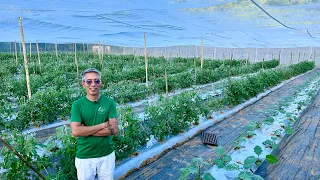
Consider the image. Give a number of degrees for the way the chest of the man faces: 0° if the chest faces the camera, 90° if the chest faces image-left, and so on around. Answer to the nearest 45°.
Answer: approximately 0°

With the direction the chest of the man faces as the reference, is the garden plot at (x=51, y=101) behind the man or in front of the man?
behind

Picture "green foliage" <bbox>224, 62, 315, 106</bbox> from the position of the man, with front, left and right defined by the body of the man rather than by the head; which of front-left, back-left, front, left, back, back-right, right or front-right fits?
back-left

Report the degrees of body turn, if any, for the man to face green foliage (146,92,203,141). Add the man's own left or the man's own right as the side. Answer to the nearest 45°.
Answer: approximately 135° to the man's own left

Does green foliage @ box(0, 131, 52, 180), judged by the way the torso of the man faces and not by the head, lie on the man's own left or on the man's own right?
on the man's own right

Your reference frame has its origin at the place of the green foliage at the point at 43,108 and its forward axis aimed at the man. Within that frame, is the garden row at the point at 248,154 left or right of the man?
left

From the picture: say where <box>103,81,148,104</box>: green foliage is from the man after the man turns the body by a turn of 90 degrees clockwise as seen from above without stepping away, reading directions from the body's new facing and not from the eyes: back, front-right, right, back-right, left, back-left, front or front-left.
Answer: right

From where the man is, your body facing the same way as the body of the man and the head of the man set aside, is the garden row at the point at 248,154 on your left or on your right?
on your left
